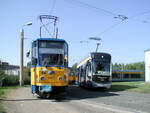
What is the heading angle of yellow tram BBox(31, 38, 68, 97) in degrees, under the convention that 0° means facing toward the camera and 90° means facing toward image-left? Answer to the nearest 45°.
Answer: approximately 0°

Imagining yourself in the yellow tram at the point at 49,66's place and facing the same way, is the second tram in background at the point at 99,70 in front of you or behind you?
behind
